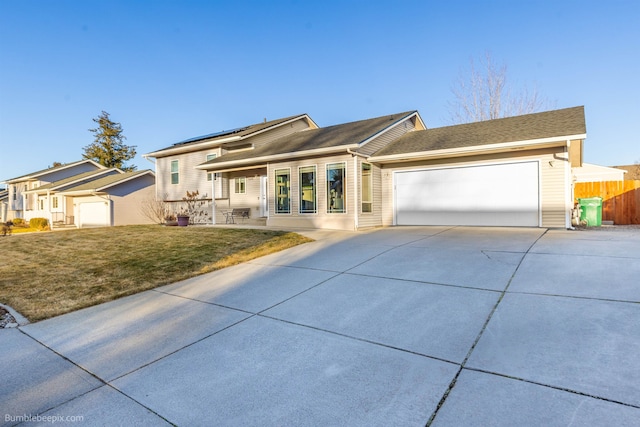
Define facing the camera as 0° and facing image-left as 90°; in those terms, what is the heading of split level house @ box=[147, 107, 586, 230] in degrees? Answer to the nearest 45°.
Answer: approximately 0°

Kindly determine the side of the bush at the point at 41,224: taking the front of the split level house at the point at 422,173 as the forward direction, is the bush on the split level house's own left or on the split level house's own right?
on the split level house's own right

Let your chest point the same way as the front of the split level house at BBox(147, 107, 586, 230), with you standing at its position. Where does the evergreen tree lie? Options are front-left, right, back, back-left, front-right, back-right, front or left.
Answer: back-right

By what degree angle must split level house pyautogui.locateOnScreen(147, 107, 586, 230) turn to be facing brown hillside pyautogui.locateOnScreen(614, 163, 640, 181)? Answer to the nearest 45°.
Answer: approximately 135° to its left

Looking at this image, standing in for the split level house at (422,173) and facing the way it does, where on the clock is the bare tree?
The bare tree is roughly at 7 o'clock from the split level house.

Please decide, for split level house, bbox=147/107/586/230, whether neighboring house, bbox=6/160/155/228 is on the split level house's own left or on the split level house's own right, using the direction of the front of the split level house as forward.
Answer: on the split level house's own right

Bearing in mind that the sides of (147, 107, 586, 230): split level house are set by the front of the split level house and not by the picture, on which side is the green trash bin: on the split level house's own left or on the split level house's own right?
on the split level house's own left

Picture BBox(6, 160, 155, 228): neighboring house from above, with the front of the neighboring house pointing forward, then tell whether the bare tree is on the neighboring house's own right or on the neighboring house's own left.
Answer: on the neighboring house's own left

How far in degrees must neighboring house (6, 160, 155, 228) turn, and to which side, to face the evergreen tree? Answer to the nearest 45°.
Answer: approximately 135° to its right
